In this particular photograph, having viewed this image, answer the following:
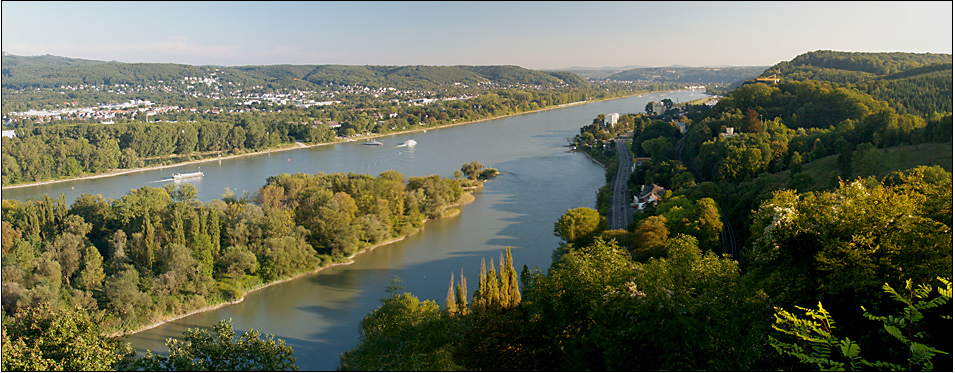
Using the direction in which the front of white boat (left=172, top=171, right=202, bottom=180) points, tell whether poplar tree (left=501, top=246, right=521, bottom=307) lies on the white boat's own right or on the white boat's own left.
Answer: on the white boat's own right

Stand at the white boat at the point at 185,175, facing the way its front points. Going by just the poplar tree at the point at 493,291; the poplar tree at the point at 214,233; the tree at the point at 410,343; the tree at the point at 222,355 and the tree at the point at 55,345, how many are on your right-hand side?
5

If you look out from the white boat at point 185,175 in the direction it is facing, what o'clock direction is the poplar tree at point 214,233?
The poplar tree is roughly at 3 o'clock from the white boat.

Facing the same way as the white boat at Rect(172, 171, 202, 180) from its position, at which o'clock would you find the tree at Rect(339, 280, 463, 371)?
The tree is roughly at 3 o'clock from the white boat.

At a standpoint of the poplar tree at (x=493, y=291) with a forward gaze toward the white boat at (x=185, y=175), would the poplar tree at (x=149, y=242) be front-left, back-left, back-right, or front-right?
front-left

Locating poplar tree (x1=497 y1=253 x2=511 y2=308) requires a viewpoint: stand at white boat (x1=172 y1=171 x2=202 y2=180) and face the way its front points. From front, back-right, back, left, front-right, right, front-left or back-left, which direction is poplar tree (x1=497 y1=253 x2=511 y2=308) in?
right

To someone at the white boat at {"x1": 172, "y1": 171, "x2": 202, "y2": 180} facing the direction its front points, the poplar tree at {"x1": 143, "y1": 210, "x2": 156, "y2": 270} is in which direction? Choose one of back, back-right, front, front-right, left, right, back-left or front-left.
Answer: right

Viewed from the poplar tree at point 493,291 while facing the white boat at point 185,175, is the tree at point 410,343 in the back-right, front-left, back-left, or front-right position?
back-left

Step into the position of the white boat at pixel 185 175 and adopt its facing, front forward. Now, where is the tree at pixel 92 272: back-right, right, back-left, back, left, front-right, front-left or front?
right
